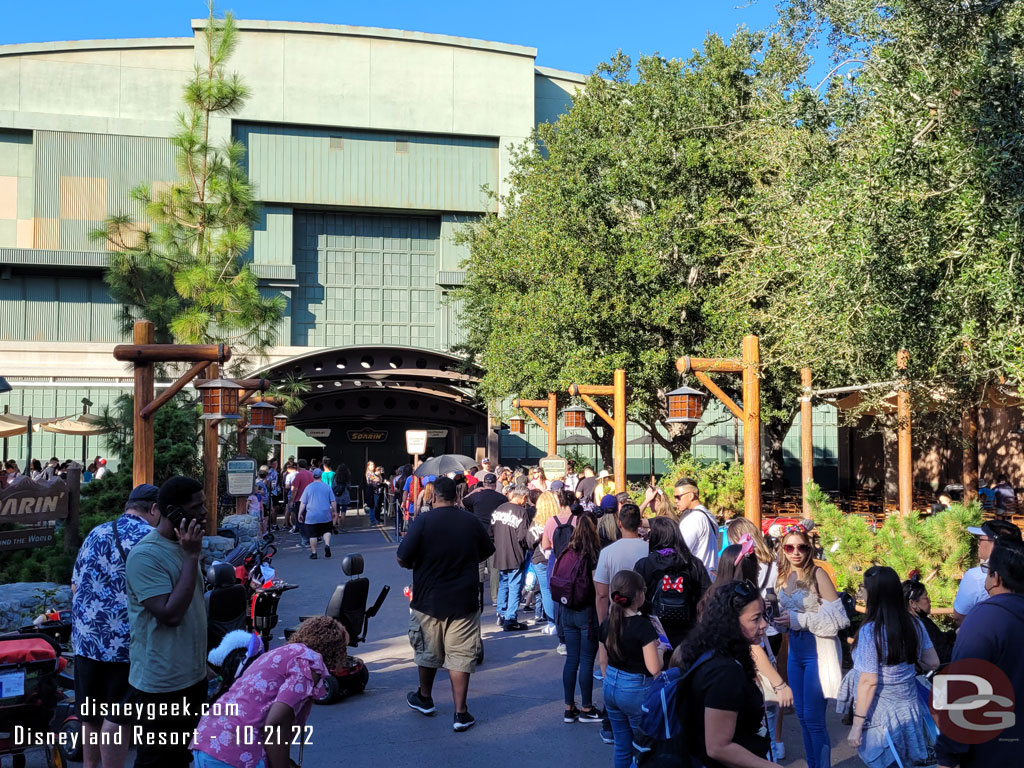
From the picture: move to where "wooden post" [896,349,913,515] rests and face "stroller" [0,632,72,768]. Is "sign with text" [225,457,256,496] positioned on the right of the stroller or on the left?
right

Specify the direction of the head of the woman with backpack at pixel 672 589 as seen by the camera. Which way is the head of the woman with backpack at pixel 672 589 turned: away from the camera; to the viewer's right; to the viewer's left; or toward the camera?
away from the camera

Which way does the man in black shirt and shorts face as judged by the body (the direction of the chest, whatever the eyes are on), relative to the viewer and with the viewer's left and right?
facing away from the viewer

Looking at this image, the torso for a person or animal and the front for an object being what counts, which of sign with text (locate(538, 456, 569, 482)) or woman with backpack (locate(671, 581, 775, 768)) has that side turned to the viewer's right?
the woman with backpack

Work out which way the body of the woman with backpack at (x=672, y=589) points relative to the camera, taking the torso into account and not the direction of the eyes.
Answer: away from the camera

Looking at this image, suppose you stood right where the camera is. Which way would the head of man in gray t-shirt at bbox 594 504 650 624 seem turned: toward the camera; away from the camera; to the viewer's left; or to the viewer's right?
away from the camera

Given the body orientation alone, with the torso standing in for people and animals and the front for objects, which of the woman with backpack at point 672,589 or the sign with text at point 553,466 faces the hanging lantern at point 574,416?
the woman with backpack
